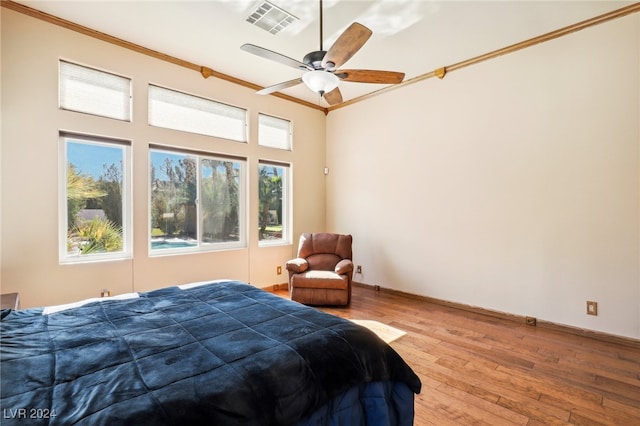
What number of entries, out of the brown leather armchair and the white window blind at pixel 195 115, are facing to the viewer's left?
0

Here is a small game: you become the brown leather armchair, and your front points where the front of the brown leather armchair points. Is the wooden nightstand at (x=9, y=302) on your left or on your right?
on your right

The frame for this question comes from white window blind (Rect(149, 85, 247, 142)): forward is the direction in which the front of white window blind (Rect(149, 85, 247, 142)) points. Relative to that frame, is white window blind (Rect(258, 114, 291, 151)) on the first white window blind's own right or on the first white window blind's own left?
on the first white window blind's own left

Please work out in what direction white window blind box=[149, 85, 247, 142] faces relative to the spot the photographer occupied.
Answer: facing the viewer and to the right of the viewer

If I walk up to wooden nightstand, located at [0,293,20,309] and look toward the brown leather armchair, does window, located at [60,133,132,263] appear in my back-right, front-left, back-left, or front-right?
front-left

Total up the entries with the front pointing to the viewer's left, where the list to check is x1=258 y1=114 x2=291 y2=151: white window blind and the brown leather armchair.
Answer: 0

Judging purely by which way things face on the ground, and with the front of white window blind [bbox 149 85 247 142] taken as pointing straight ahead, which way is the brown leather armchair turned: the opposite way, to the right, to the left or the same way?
to the right

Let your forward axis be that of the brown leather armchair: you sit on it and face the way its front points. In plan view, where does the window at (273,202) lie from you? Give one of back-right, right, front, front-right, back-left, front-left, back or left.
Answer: back-right

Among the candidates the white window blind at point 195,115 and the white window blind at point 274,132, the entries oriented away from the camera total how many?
0

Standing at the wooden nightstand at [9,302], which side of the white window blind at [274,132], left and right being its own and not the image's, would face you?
right

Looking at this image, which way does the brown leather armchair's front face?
toward the camera
